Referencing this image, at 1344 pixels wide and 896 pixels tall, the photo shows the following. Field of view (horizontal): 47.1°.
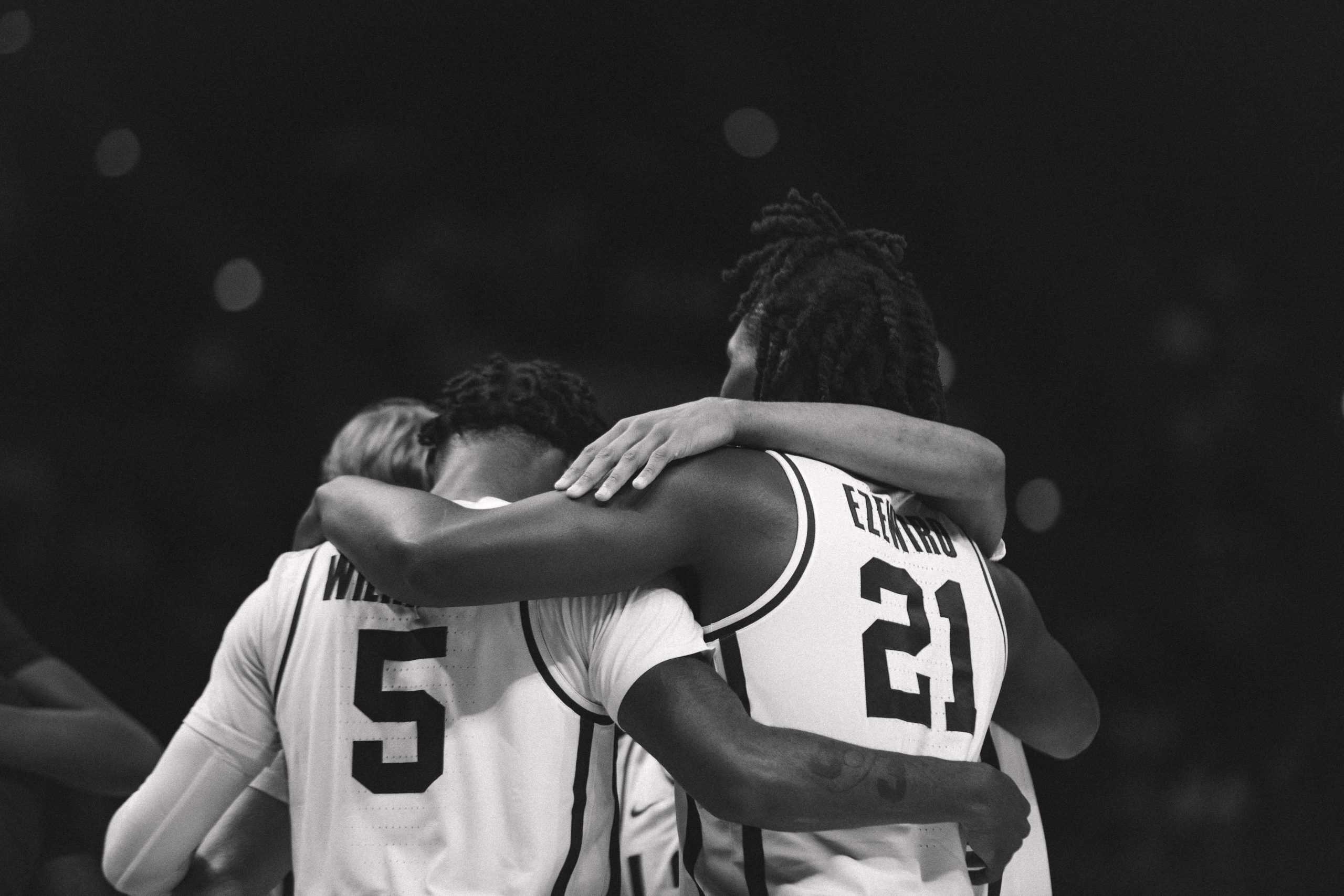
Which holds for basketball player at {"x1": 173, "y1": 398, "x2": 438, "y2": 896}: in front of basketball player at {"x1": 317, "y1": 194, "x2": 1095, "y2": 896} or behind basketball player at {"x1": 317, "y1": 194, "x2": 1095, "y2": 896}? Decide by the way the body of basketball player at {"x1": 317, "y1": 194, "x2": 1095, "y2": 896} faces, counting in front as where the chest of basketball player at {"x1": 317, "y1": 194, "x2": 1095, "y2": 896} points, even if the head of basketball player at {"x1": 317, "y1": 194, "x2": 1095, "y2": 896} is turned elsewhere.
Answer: in front

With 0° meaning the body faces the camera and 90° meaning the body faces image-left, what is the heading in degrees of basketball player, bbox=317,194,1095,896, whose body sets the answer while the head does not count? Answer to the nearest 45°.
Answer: approximately 135°

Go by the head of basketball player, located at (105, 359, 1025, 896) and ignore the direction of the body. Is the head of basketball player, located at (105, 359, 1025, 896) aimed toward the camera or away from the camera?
away from the camera
